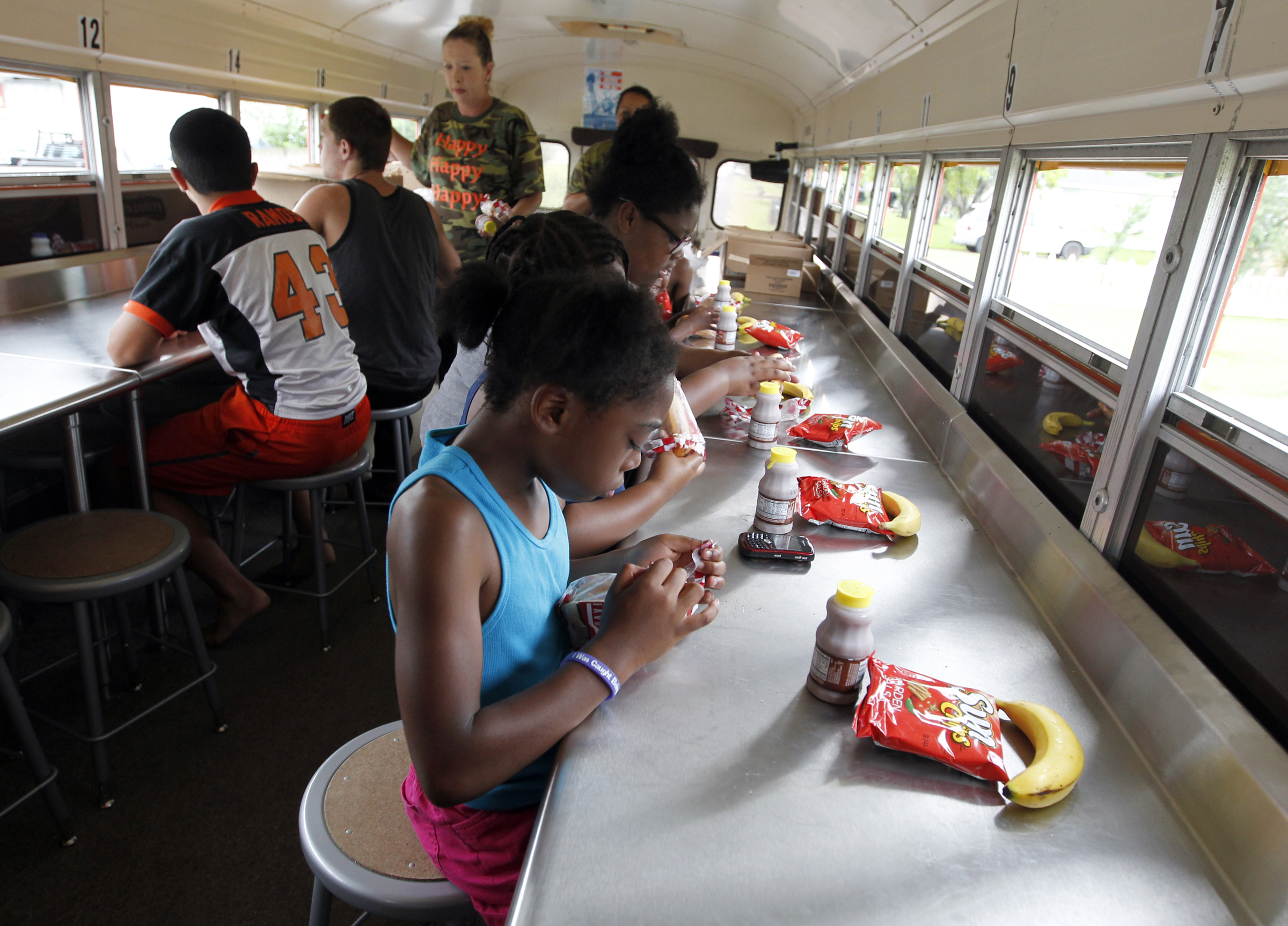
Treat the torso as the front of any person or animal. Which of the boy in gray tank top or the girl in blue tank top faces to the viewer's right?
the girl in blue tank top

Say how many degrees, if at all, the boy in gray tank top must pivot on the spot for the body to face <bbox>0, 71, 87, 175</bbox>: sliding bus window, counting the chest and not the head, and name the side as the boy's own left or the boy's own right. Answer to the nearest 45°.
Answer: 0° — they already face it

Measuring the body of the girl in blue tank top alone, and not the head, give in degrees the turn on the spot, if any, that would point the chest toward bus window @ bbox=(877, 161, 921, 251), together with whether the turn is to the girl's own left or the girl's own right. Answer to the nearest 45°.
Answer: approximately 45° to the girl's own left

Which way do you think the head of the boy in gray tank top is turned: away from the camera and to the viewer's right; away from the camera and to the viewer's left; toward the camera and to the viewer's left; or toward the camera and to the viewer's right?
away from the camera and to the viewer's left

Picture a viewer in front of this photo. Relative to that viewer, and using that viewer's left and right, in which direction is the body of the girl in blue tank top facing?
facing to the right of the viewer

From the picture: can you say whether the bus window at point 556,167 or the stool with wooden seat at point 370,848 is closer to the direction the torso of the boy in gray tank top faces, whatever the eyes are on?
the bus window

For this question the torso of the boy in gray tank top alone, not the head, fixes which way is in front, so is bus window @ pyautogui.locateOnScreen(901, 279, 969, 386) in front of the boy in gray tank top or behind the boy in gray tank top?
behind

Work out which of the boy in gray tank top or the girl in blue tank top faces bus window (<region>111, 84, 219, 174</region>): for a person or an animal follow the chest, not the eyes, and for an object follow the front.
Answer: the boy in gray tank top

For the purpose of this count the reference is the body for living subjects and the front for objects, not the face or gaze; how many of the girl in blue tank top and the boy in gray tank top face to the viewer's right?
1

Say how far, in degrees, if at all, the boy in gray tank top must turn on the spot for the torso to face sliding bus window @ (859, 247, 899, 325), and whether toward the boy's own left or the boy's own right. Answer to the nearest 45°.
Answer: approximately 135° to the boy's own right

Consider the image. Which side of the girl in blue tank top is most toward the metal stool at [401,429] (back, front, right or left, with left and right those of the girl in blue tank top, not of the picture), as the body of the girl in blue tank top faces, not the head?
left

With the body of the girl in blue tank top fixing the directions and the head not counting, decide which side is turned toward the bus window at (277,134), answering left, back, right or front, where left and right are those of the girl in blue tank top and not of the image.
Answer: left

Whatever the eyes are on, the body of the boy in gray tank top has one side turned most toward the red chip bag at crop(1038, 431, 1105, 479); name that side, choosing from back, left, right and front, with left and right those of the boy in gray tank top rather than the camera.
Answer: back

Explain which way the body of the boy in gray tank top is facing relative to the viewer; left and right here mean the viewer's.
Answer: facing away from the viewer and to the left of the viewer

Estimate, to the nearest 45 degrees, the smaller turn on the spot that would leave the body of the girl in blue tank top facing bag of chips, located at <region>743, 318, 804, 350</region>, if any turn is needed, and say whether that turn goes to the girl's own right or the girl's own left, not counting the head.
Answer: approximately 90° to the girl's own left

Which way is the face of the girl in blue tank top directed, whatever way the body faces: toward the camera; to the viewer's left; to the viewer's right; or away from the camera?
to the viewer's right
